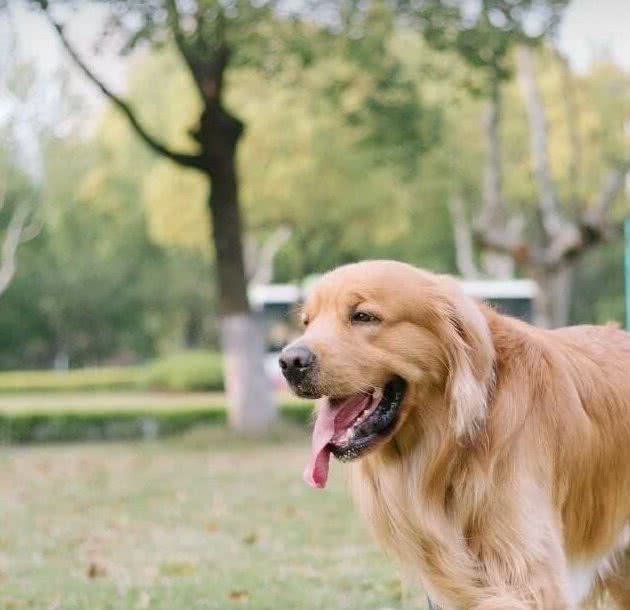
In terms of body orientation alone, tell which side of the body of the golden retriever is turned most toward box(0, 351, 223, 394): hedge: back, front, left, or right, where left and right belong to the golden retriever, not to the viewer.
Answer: right

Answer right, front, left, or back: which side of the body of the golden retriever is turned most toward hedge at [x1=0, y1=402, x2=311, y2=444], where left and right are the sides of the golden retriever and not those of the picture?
right

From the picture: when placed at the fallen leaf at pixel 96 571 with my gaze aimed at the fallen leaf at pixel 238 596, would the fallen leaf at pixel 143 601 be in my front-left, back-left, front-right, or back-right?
front-right

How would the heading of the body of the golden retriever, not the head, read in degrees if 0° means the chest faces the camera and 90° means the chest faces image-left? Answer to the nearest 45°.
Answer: approximately 45°
